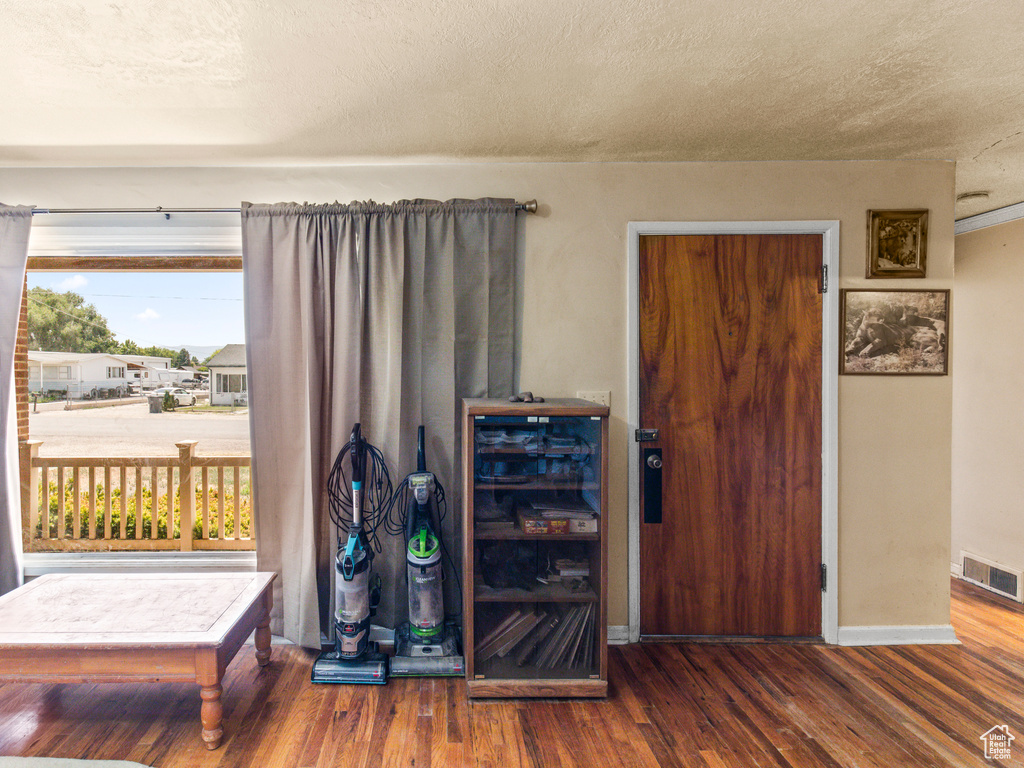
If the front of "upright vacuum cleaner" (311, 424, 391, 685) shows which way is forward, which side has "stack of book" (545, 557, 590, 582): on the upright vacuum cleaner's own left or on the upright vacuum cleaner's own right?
on the upright vacuum cleaner's own left

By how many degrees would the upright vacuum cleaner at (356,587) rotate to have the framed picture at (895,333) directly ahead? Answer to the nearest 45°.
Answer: approximately 90° to its left

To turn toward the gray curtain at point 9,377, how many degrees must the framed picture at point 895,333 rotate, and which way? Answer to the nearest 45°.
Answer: approximately 45° to its right

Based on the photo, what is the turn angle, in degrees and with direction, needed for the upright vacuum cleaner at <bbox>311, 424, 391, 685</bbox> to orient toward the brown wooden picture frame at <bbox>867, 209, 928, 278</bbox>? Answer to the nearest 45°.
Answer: approximately 90° to its left

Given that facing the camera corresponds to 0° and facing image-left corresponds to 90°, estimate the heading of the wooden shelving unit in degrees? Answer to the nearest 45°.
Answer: approximately 0°

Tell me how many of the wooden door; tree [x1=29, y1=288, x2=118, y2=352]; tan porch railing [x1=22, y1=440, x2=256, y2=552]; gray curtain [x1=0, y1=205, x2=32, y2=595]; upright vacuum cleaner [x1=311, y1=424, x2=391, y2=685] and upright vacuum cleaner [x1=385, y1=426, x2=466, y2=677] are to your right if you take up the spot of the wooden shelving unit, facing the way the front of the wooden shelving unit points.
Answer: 5

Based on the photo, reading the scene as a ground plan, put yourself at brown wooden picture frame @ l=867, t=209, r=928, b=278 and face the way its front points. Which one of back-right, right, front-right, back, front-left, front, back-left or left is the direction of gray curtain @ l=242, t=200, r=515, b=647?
front-right

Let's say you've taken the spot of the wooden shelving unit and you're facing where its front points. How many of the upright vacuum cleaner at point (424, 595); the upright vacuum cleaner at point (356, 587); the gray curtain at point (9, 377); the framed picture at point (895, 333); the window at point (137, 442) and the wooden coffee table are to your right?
5

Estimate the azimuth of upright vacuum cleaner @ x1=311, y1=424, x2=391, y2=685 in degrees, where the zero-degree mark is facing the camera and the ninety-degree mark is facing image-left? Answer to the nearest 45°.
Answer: approximately 0°

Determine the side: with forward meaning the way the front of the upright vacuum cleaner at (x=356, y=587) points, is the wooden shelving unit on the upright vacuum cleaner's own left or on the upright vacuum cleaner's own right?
on the upright vacuum cleaner's own left

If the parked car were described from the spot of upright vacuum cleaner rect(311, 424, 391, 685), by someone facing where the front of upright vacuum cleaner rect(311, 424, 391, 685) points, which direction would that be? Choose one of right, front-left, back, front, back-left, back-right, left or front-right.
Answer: back-right
